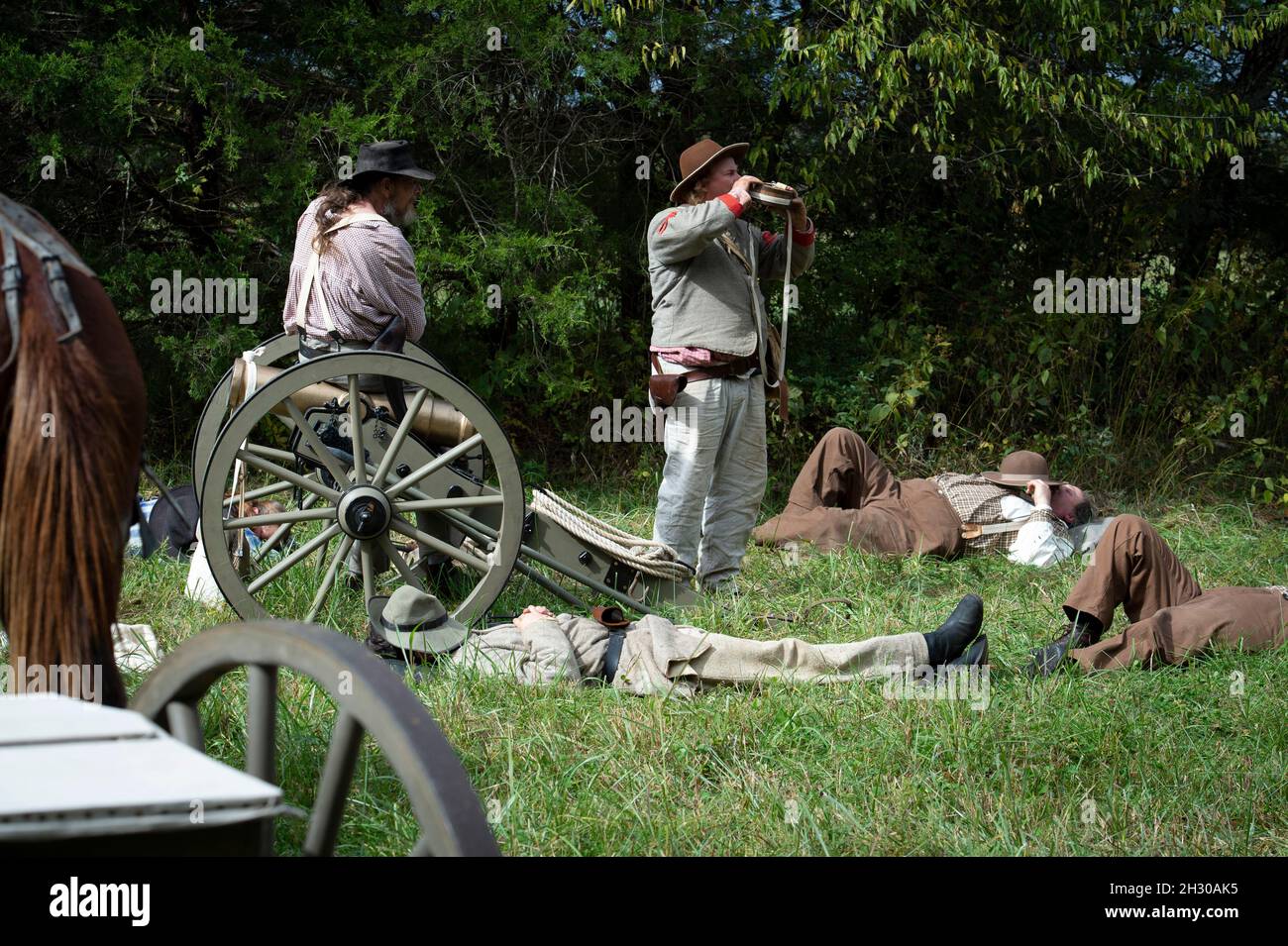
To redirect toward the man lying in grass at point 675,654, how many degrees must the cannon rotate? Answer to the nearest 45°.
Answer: approximately 135° to its left

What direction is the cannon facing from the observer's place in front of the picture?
facing to the left of the viewer

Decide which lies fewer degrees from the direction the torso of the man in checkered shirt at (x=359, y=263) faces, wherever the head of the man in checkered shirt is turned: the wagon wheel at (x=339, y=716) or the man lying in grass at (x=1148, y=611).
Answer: the man lying in grass

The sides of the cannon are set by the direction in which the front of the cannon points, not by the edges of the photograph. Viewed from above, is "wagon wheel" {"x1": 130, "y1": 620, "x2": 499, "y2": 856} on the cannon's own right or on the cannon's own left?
on the cannon's own left

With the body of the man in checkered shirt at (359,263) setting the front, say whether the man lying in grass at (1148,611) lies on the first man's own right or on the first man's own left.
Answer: on the first man's own right

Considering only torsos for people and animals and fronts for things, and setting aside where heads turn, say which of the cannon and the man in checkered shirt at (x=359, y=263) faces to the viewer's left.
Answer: the cannon

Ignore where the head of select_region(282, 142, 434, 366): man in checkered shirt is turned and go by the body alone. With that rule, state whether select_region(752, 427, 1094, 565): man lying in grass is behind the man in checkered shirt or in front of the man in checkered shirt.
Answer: in front

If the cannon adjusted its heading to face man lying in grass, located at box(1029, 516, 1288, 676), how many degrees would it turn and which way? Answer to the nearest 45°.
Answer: approximately 180°

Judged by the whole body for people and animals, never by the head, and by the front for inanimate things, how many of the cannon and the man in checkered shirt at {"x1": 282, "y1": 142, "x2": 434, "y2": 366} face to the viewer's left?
1

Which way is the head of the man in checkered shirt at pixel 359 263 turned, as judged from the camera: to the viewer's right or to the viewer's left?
to the viewer's right

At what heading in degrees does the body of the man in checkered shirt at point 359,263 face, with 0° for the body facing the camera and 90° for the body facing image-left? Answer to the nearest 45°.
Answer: approximately 225°
